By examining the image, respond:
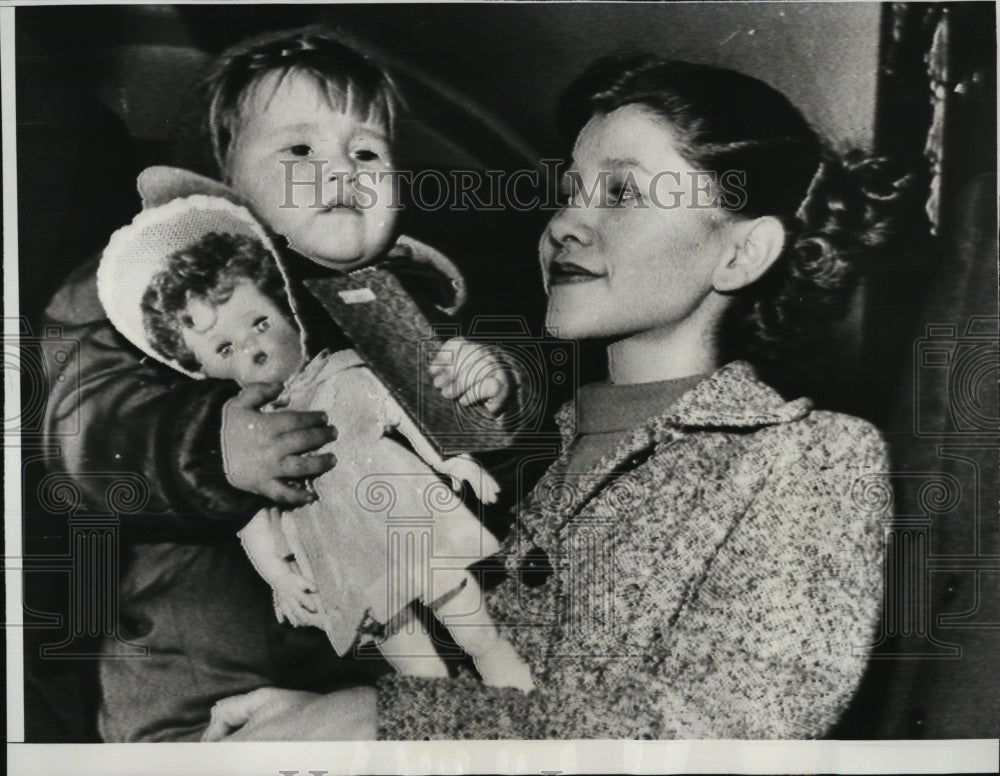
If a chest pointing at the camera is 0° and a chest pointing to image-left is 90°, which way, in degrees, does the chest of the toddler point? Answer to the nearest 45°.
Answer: approximately 315°
